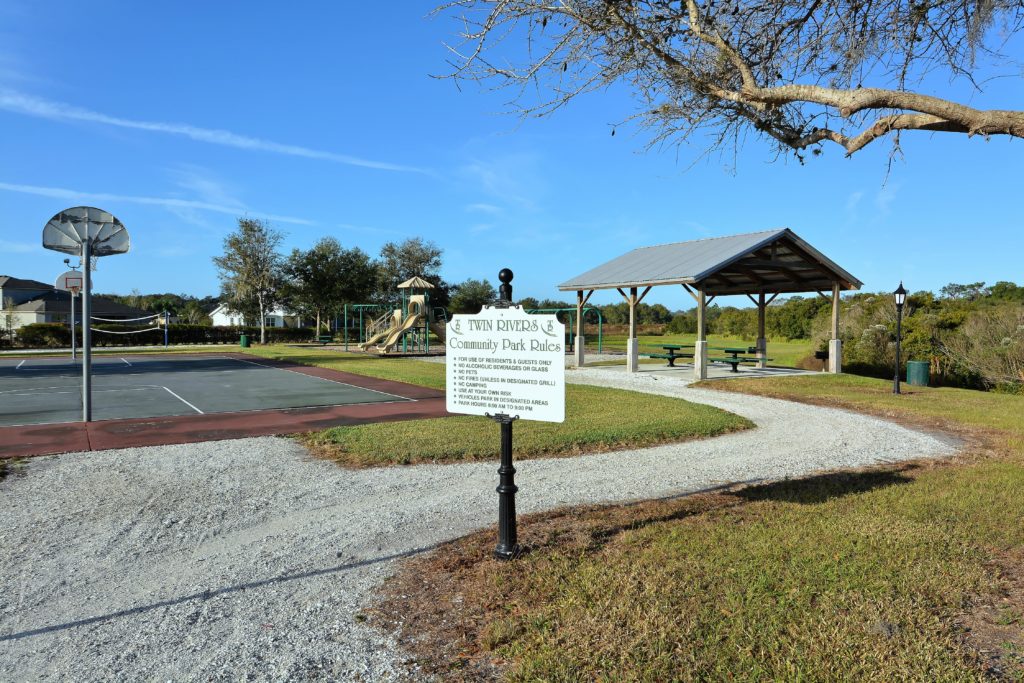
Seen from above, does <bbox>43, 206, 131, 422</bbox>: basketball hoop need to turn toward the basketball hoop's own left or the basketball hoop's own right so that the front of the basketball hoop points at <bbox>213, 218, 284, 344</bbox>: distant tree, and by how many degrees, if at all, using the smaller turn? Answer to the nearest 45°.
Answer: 0° — it already faces it

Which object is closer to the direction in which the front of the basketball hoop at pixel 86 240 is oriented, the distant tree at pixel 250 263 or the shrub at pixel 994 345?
the distant tree

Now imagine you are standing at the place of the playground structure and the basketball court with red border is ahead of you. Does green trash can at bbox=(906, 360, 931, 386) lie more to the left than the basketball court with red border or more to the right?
left

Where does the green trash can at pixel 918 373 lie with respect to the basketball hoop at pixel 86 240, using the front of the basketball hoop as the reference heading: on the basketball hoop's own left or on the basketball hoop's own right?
on the basketball hoop's own right

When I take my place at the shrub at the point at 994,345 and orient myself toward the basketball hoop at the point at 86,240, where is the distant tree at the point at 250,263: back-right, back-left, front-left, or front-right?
front-right

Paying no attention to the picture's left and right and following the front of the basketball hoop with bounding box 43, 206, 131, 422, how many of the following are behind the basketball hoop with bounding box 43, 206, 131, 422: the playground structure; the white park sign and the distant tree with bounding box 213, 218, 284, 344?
1

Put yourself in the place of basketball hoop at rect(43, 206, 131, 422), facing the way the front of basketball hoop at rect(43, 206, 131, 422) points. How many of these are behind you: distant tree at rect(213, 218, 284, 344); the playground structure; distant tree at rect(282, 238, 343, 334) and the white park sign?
1

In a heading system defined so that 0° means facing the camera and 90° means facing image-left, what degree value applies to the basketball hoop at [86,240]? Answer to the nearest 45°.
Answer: approximately 180°

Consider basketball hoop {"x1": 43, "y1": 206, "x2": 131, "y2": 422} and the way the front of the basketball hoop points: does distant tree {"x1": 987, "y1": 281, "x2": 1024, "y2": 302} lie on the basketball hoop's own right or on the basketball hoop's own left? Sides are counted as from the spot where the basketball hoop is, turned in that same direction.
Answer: on the basketball hoop's own right

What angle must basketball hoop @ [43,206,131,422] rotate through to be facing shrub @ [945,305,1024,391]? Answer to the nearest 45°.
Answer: approximately 90° to its right

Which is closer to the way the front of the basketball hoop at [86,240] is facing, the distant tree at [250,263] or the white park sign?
the distant tree

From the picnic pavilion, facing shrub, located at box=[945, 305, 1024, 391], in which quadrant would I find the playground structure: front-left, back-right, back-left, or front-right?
back-left

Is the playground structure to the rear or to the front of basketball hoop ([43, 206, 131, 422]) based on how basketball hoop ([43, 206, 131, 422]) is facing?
to the front
